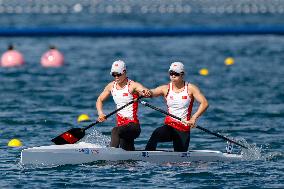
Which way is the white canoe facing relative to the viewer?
to the viewer's left

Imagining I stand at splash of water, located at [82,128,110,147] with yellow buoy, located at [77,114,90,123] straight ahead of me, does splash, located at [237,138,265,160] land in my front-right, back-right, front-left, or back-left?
back-right

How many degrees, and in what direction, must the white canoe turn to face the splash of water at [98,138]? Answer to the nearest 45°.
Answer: approximately 90° to its right

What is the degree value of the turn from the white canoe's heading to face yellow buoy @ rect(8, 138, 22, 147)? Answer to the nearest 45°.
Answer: approximately 45° to its right

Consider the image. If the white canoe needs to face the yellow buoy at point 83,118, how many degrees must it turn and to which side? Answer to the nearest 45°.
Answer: approximately 90° to its right
